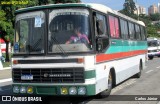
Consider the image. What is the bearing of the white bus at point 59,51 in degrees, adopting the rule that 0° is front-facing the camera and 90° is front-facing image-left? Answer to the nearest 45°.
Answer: approximately 45°
